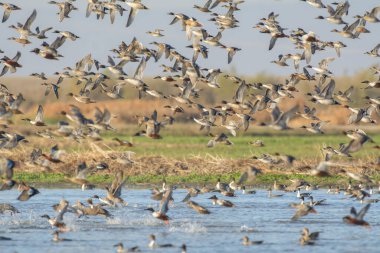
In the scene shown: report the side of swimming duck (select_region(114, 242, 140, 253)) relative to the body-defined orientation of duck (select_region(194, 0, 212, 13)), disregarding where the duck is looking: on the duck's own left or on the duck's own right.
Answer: on the duck's own left

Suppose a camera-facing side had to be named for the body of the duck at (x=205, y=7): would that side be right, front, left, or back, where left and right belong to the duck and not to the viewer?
left

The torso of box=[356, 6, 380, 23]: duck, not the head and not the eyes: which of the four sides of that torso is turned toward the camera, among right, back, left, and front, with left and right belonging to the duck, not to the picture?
left

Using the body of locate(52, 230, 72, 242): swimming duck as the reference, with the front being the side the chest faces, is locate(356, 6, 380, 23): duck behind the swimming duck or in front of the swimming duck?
behind

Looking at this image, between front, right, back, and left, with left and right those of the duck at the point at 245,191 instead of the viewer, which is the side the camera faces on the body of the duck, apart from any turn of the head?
left

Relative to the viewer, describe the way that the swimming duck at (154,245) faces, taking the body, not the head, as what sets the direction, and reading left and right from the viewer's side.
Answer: facing to the left of the viewer

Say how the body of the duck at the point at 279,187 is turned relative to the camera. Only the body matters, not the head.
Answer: to the viewer's left

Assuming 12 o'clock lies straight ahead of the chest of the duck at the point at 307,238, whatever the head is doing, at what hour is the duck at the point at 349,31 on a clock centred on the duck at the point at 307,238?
the duck at the point at 349,31 is roughly at 3 o'clock from the duck at the point at 307,238.

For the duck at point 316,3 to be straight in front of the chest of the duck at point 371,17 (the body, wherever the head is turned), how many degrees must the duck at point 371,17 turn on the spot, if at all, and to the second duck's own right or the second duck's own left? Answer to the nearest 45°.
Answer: approximately 45° to the second duck's own left

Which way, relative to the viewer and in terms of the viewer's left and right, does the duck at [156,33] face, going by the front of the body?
facing to the left of the viewer

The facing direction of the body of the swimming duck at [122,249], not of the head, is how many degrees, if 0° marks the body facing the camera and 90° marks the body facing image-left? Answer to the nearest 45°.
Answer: approximately 90°
